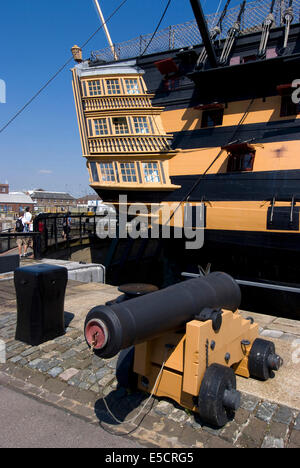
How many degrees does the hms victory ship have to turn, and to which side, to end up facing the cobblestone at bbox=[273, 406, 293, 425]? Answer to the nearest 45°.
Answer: approximately 45° to its right

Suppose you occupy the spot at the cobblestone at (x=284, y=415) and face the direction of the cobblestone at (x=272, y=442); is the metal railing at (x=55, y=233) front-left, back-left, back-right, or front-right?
back-right

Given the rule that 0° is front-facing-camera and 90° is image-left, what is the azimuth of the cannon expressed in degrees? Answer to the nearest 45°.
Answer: approximately 45°

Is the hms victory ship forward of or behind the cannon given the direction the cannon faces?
behind

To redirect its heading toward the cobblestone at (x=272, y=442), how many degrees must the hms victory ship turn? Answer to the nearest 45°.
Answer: approximately 45° to its right
